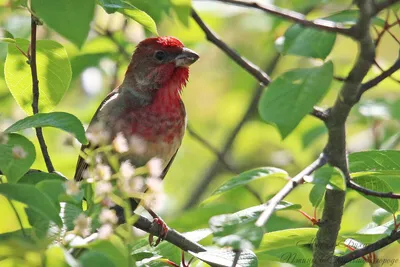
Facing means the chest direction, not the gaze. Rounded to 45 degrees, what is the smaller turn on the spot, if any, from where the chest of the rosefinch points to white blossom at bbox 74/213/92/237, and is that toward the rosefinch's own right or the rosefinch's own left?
approximately 45° to the rosefinch's own right

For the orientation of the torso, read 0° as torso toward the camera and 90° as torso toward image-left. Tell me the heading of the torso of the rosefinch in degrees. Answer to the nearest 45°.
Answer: approximately 315°
